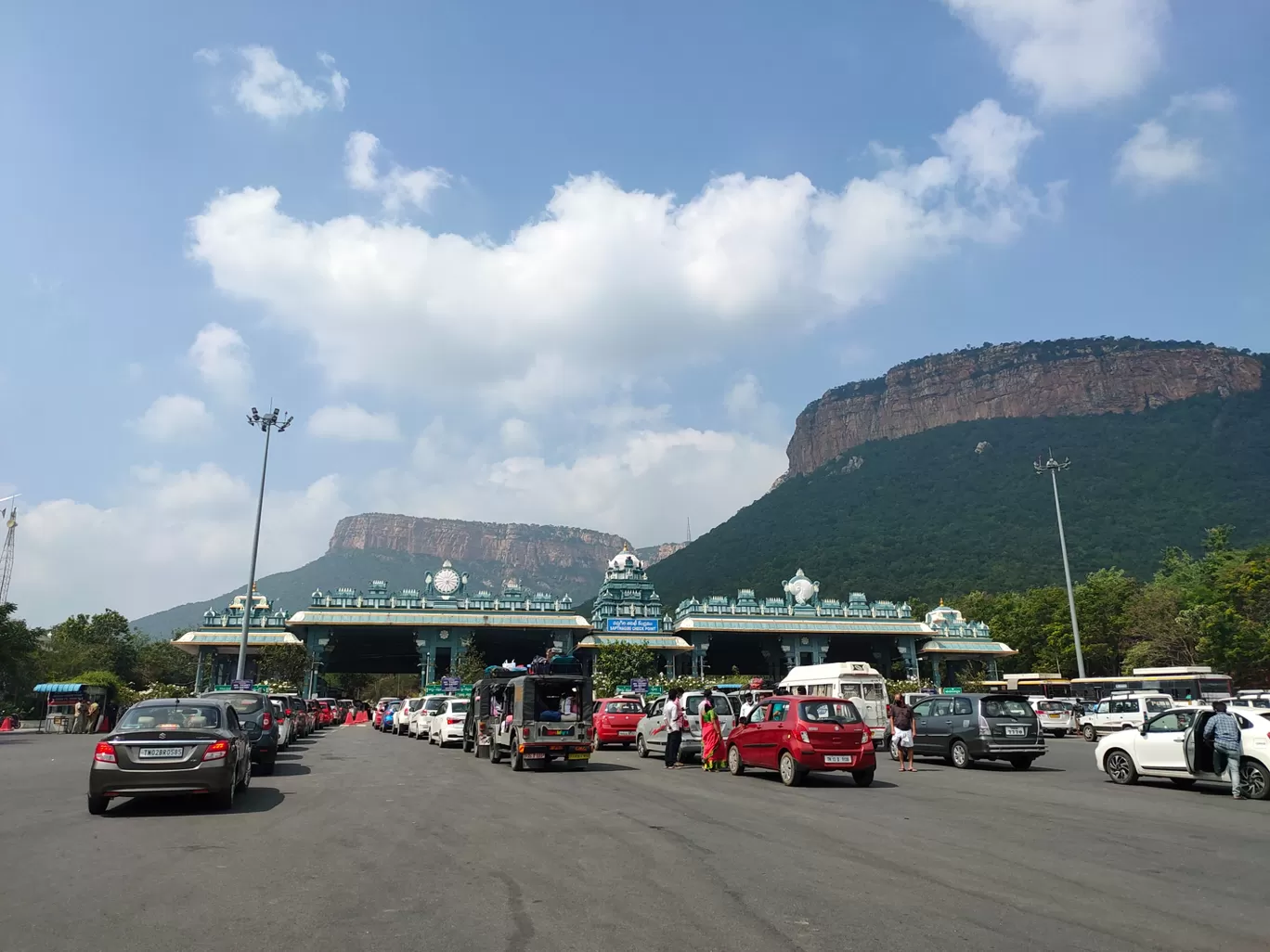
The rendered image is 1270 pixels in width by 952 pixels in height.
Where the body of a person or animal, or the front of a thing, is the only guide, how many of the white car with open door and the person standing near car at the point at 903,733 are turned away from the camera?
0

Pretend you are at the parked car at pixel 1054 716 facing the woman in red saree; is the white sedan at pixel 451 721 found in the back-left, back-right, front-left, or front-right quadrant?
front-right

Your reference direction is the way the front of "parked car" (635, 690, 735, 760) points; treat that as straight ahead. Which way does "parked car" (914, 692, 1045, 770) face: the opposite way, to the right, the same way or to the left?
the same way

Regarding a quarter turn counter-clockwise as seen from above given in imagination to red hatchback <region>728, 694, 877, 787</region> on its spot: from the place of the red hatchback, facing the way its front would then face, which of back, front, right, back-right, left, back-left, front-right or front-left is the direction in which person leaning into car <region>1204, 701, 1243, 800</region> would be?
back-left

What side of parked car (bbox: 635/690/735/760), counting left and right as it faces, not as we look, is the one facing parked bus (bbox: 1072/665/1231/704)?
right

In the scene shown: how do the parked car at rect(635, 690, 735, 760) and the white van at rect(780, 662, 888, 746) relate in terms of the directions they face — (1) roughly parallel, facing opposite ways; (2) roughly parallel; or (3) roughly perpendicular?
roughly parallel

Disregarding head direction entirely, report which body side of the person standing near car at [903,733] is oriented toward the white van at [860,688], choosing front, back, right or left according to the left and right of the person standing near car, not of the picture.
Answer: back

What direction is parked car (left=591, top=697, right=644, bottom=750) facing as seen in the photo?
away from the camera

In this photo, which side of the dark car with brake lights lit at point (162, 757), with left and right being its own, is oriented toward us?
back

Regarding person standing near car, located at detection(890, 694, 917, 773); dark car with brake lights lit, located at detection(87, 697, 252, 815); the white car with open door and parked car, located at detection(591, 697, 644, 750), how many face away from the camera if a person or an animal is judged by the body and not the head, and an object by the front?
2

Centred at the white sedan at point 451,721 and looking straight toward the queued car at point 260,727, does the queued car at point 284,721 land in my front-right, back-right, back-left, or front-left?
front-right

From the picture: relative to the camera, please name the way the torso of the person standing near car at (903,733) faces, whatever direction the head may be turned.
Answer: toward the camera

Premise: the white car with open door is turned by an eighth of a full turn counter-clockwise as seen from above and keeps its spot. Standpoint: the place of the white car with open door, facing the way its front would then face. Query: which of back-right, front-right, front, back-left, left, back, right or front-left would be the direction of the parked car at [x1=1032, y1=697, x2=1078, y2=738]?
back-right

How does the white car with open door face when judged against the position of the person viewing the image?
facing to the left of the viewer

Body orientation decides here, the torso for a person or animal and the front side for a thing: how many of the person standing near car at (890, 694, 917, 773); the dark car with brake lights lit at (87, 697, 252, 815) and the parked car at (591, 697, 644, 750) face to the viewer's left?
0
